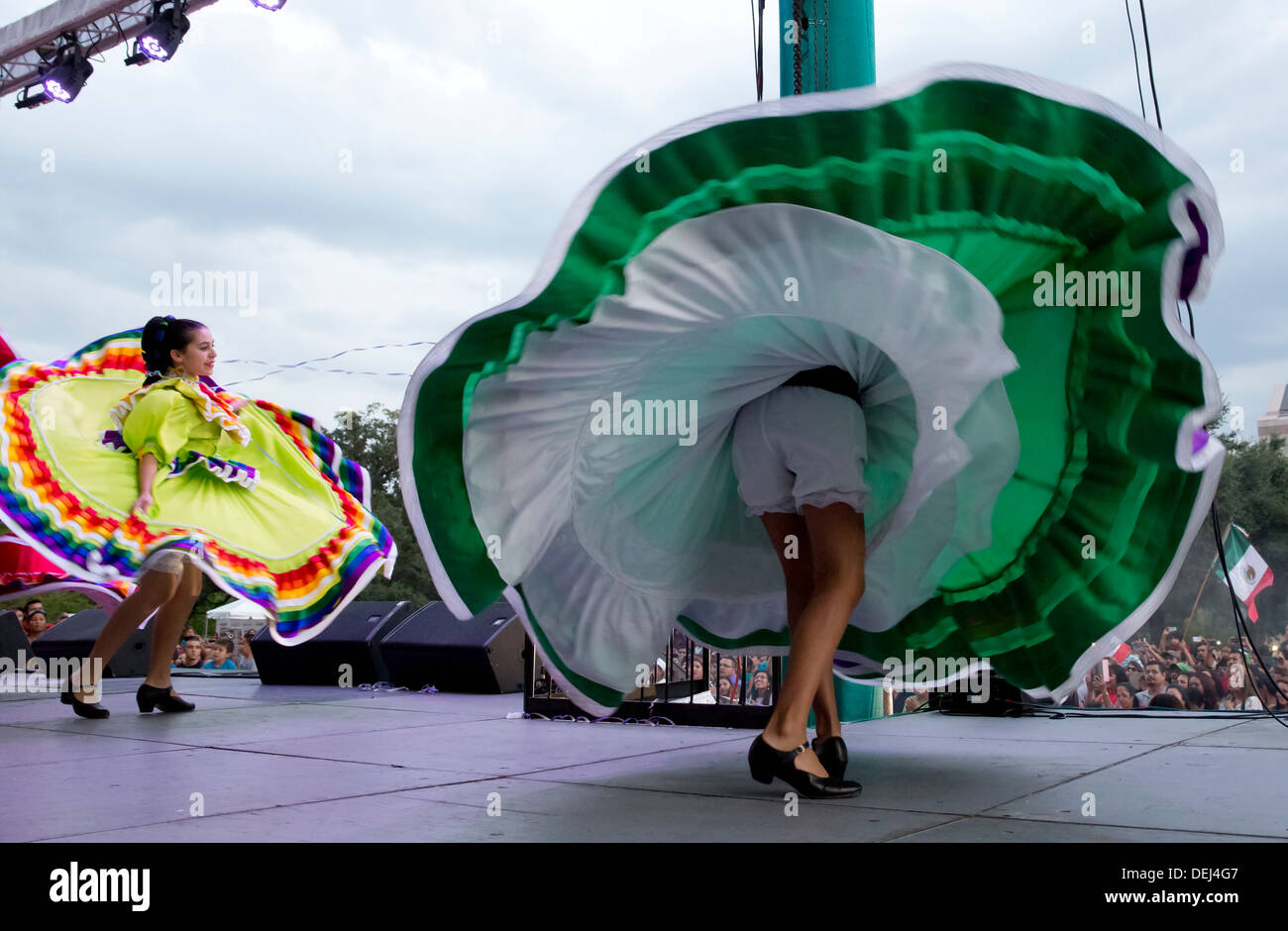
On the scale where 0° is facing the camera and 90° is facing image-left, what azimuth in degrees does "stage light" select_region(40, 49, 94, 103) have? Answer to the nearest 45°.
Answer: approximately 45°

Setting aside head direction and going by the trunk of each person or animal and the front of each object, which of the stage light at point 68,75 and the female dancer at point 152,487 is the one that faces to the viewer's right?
the female dancer

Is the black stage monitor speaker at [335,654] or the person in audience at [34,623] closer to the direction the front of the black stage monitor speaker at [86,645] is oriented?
the black stage monitor speaker

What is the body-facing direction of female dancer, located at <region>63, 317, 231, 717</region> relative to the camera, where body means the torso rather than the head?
to the viewer's right

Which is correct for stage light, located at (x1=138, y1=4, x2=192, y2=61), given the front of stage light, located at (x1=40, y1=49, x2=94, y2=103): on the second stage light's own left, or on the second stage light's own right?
on the second stage light's own left

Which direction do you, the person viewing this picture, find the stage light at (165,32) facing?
facing the viewer and to the left of the viewer

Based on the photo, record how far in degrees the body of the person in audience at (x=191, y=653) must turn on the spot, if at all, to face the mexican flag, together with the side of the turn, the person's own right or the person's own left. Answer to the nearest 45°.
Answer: approximately 45° to the person's own left

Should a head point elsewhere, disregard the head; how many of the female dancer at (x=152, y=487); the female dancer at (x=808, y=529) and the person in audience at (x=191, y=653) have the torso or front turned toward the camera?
1

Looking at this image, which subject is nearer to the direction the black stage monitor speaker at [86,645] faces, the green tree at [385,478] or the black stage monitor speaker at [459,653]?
the black stage monitor speaker

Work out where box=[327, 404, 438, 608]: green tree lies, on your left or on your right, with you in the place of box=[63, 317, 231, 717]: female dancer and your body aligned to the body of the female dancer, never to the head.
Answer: on your left
